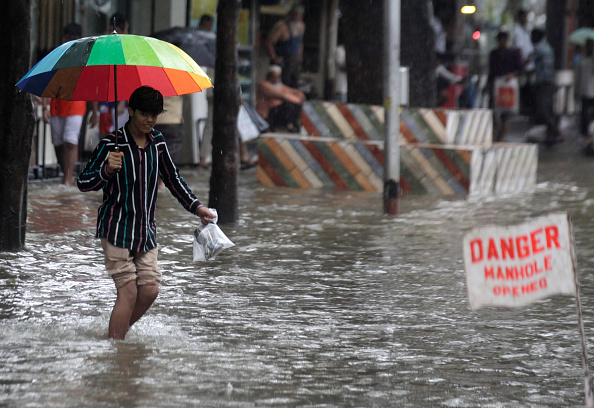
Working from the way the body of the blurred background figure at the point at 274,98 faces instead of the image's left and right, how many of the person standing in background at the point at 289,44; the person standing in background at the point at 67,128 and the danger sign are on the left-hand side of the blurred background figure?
1

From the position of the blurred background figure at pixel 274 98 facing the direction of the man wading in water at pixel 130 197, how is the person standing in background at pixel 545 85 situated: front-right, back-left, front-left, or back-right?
back-left

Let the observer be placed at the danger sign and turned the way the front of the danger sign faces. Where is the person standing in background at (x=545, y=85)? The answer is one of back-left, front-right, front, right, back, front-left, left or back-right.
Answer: back

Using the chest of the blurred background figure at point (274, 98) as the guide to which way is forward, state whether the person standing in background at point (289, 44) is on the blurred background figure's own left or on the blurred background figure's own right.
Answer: on the blurred background figure's own left

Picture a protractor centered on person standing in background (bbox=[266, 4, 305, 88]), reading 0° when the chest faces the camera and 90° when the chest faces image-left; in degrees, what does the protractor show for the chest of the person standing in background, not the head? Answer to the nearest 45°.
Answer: approximately 315°

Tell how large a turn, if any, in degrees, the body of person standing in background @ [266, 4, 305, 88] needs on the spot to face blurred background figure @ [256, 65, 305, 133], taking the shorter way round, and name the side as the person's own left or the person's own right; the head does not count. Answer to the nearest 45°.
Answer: approximately 45° to the person's own right

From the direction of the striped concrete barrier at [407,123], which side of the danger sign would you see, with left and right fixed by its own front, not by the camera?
back

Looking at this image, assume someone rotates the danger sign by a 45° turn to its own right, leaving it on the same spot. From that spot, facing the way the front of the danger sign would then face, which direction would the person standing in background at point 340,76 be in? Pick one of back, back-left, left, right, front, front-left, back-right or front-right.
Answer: back-right
